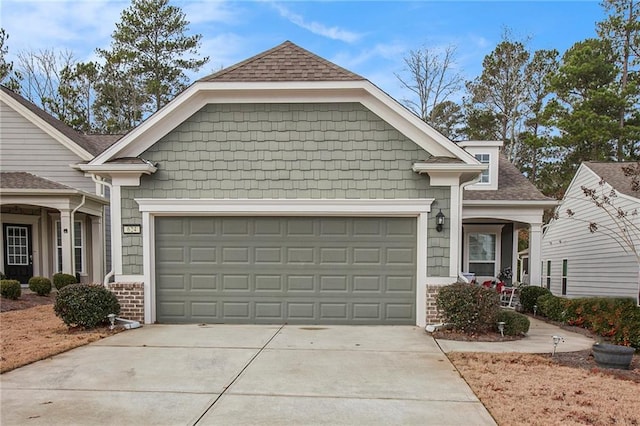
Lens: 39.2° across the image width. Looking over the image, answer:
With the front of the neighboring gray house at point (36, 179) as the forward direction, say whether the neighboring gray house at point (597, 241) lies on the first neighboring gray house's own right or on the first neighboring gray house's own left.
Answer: on the first neighboring gray house's own left

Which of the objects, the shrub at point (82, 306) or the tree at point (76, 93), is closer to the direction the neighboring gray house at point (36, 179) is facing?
the shrub

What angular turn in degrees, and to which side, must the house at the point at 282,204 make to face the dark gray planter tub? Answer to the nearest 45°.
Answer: approximately 45° to its left

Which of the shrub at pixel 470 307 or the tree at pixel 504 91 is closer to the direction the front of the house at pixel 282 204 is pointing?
the shrub

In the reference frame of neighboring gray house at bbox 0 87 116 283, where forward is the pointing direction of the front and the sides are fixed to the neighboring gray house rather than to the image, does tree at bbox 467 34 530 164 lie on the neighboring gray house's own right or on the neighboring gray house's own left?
on the neighboring gray house's own left

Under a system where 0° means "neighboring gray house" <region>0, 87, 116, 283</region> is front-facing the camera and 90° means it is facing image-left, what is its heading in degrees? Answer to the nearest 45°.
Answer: approximately 0°

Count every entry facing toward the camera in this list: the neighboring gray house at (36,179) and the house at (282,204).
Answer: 2

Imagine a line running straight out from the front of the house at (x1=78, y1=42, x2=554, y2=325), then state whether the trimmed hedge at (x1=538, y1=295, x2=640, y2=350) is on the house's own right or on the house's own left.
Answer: on the house's own left

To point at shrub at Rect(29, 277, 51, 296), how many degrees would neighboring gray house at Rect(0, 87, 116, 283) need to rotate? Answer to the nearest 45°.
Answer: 0° — it already faces it

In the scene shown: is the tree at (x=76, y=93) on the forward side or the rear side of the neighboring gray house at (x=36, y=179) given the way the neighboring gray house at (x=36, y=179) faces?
on the rear side

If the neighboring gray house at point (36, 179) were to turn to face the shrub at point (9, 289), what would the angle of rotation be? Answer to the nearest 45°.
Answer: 0° — it already faces it
